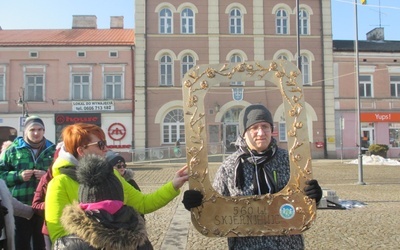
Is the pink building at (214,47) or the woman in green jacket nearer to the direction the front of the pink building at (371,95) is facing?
the woman in green jacket

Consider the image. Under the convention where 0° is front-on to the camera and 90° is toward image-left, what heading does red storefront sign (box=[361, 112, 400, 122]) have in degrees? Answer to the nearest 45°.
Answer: approximately 0°

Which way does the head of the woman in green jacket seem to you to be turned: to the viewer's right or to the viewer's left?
to the viewer's right

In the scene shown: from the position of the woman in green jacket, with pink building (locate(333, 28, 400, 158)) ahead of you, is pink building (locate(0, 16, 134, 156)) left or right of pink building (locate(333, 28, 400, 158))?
left

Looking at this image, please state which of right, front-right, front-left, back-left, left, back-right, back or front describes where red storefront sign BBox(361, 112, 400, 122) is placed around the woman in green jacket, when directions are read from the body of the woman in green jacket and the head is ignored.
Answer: front-left

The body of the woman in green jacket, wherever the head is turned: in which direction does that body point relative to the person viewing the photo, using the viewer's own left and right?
facing to the right of the viewer

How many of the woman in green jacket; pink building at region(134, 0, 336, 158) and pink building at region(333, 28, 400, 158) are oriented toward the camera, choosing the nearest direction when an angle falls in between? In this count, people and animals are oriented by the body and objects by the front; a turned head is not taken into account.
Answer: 2

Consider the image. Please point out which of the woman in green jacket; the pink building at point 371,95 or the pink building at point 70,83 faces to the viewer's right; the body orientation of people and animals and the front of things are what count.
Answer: the woman in green jacket

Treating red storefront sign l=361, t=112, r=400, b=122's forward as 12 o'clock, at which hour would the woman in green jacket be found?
The woman in green jacket is roughly at 12 o'clock from the red storefront sign.

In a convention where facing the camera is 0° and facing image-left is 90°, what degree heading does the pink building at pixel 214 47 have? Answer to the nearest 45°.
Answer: approximately 0°

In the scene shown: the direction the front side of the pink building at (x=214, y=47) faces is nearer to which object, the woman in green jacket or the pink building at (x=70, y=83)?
the woman in green jacket

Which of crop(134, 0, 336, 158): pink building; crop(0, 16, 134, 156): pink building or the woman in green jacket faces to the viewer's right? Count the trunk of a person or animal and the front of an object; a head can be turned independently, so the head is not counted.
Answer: the woman in green jacket

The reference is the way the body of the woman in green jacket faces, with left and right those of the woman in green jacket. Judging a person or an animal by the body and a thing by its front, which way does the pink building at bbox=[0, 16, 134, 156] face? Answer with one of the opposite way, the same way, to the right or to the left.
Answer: to the right

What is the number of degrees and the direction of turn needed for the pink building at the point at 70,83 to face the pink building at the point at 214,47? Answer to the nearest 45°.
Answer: approximately 90° to its left
